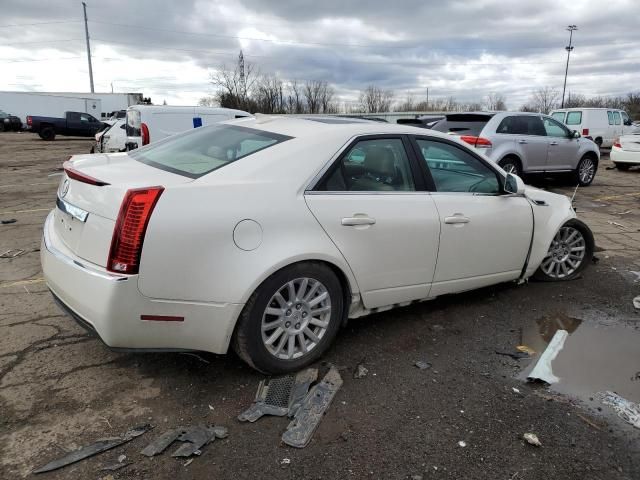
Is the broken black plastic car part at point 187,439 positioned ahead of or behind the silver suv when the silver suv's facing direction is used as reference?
behind

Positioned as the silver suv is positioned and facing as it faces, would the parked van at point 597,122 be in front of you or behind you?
in front

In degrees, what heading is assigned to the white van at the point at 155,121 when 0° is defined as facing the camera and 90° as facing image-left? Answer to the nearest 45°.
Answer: approximately 225°

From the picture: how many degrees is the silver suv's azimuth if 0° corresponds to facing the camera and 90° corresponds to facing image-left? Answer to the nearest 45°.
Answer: approximately 225°

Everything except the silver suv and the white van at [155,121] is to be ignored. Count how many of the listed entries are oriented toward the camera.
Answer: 0

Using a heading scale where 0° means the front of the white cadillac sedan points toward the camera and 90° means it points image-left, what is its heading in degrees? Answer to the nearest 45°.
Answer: approximately 225°
